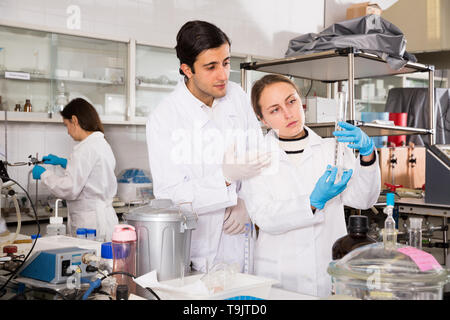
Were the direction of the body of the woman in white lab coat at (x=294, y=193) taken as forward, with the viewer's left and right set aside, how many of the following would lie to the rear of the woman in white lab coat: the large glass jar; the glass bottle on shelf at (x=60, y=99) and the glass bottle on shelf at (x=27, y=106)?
2

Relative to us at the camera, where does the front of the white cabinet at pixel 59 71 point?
facing the viewer and to the right of the viewer

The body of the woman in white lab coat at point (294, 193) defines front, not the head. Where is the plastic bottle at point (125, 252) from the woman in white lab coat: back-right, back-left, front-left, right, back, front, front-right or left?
right

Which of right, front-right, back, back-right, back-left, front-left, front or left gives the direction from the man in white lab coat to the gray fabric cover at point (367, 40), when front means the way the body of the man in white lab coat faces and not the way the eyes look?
left

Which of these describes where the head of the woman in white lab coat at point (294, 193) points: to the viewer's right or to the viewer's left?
to the viewer's right

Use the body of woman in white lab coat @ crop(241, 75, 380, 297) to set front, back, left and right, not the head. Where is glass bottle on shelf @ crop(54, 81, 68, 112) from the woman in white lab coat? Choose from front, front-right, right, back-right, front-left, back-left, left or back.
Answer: back

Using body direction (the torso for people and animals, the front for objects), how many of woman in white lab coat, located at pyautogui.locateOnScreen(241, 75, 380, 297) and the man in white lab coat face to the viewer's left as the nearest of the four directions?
0

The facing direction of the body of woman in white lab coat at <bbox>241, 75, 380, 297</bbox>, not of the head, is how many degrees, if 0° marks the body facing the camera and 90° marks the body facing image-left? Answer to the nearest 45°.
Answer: approximately 315°

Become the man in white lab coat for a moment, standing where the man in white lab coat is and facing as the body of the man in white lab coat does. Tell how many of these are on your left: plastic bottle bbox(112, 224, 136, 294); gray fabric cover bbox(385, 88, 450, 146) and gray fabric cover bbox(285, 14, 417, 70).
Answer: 2

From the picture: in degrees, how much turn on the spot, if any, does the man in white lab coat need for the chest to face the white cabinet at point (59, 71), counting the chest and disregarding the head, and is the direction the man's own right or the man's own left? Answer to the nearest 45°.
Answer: approximately 180°

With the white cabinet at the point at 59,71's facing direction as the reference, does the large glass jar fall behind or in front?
in front
